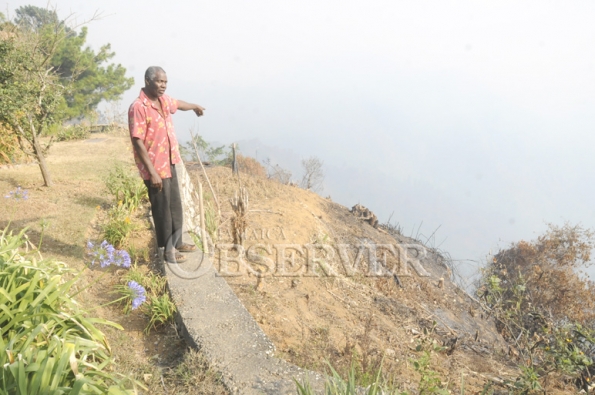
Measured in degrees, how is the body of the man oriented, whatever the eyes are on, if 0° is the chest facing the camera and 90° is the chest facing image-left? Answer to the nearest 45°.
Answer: approximately 315°

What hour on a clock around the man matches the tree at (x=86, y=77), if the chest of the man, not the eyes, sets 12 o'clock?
The tree is roughly at 7 o'clock from the man.

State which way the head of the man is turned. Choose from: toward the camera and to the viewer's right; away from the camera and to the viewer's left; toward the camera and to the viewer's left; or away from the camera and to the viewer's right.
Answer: toward the camera and to the viewer's right

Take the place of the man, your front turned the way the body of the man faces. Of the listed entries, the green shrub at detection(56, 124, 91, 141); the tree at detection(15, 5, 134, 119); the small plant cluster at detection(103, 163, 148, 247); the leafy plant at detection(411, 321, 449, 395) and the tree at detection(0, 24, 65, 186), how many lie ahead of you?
1

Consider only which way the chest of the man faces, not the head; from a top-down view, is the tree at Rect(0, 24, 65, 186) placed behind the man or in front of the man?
behind

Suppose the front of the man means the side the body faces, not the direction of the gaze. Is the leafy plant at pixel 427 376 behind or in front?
in front

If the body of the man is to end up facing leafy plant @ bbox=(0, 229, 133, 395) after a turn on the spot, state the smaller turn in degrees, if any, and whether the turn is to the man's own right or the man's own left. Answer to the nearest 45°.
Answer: approximately 45° to the man's own right
